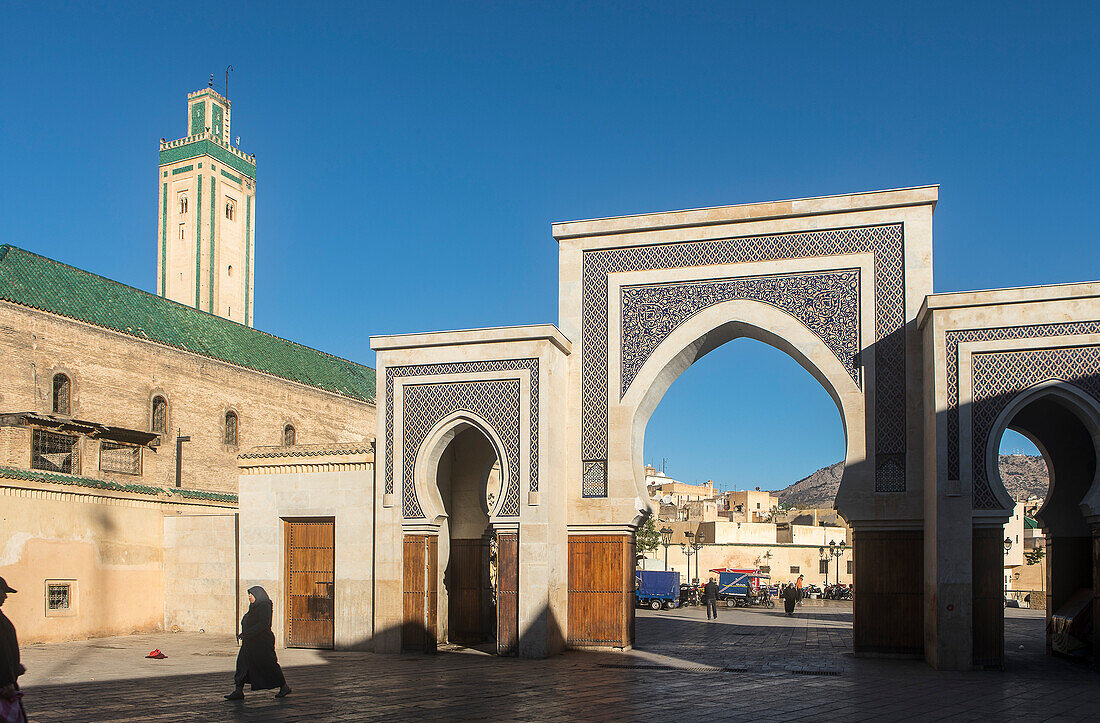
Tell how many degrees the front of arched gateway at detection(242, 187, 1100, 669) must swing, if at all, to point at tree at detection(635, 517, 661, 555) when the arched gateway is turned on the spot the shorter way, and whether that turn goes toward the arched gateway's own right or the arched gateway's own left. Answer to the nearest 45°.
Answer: approximately 180°

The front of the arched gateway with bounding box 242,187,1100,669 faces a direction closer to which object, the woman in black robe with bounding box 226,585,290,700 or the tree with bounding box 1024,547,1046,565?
the woman in black robe

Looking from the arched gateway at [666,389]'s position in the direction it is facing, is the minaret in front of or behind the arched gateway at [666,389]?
behind

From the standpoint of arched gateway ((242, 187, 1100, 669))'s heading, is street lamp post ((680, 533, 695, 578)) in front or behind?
behind

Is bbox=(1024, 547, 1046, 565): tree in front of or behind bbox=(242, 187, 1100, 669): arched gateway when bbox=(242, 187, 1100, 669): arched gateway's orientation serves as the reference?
behind

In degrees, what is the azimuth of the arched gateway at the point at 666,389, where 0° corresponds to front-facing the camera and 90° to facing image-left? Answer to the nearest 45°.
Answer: approximately 0°

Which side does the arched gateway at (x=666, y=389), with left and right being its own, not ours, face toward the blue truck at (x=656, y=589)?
back
